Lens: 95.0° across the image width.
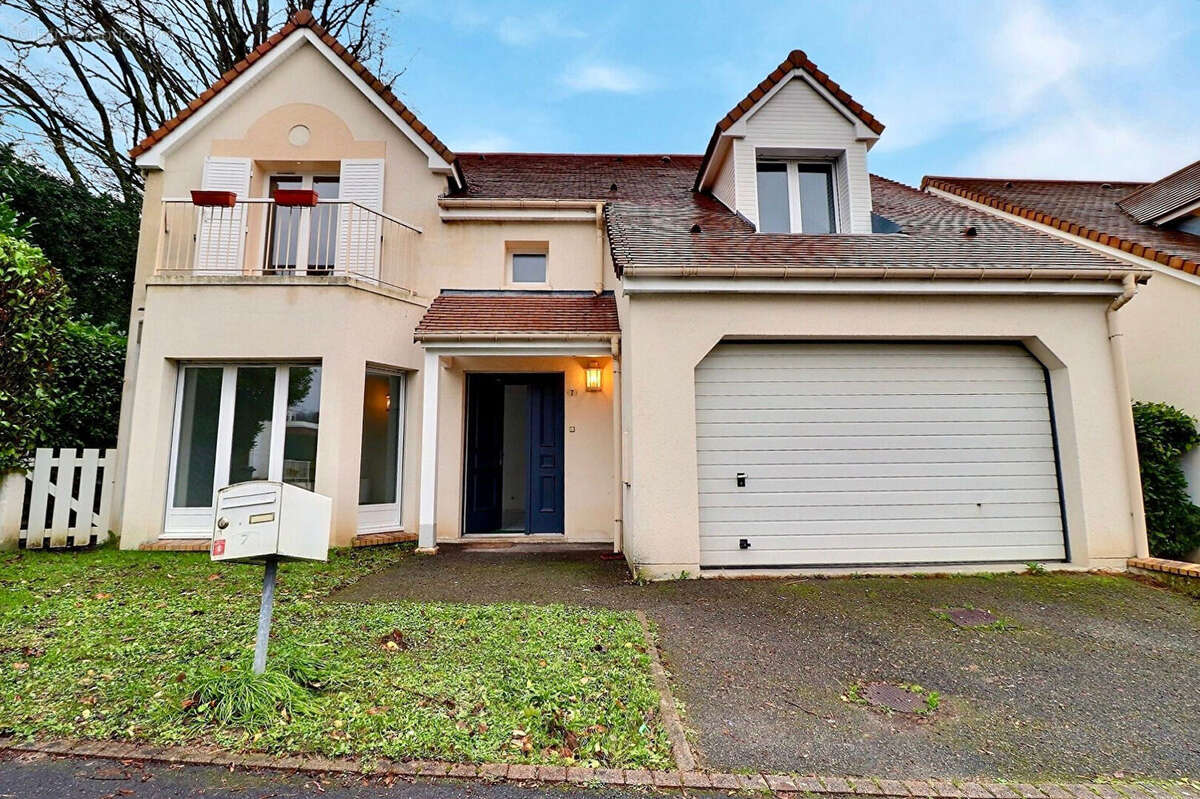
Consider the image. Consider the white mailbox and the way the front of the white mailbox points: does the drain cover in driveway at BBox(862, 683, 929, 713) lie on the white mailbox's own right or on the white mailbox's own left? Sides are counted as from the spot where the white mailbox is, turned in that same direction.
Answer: on the white mailbox's own left

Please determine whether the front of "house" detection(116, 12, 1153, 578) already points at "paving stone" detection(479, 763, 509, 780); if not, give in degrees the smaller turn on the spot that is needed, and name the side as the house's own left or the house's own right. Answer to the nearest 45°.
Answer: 0° — it already faces it

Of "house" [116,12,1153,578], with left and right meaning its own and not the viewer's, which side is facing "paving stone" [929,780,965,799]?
front

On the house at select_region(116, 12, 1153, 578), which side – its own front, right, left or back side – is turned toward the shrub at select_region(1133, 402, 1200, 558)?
left

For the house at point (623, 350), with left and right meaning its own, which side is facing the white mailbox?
front

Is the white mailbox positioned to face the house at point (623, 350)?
no

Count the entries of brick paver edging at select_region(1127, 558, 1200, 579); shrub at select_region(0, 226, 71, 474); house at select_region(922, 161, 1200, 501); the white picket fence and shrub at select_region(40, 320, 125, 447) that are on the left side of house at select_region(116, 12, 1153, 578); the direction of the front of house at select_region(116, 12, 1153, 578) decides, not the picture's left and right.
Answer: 2

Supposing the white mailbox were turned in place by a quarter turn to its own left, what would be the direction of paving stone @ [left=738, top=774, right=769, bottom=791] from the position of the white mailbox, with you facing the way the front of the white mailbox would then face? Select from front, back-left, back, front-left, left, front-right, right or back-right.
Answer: front

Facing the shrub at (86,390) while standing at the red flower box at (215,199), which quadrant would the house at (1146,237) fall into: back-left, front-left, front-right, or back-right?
back-right

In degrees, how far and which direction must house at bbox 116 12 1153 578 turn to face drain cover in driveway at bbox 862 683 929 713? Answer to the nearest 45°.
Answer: approximately 45° to its left

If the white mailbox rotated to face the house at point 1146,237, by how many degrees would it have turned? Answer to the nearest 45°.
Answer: approximately 135° to its left

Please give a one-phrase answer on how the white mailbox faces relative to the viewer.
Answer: facing the viewer and to the left of the viewer

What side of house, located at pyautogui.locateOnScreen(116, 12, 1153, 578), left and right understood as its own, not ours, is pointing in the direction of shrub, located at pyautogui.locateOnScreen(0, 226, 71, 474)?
right

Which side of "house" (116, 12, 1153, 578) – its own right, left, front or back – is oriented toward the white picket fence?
right

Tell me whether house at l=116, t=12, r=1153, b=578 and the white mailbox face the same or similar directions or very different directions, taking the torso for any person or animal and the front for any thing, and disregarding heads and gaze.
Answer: same or similar directions

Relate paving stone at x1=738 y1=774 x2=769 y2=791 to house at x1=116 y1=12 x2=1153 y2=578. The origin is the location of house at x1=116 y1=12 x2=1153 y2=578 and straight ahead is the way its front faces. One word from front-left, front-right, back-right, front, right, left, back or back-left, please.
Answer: front

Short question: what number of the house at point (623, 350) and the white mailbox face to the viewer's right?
0

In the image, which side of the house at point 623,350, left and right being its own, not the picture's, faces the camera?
front
